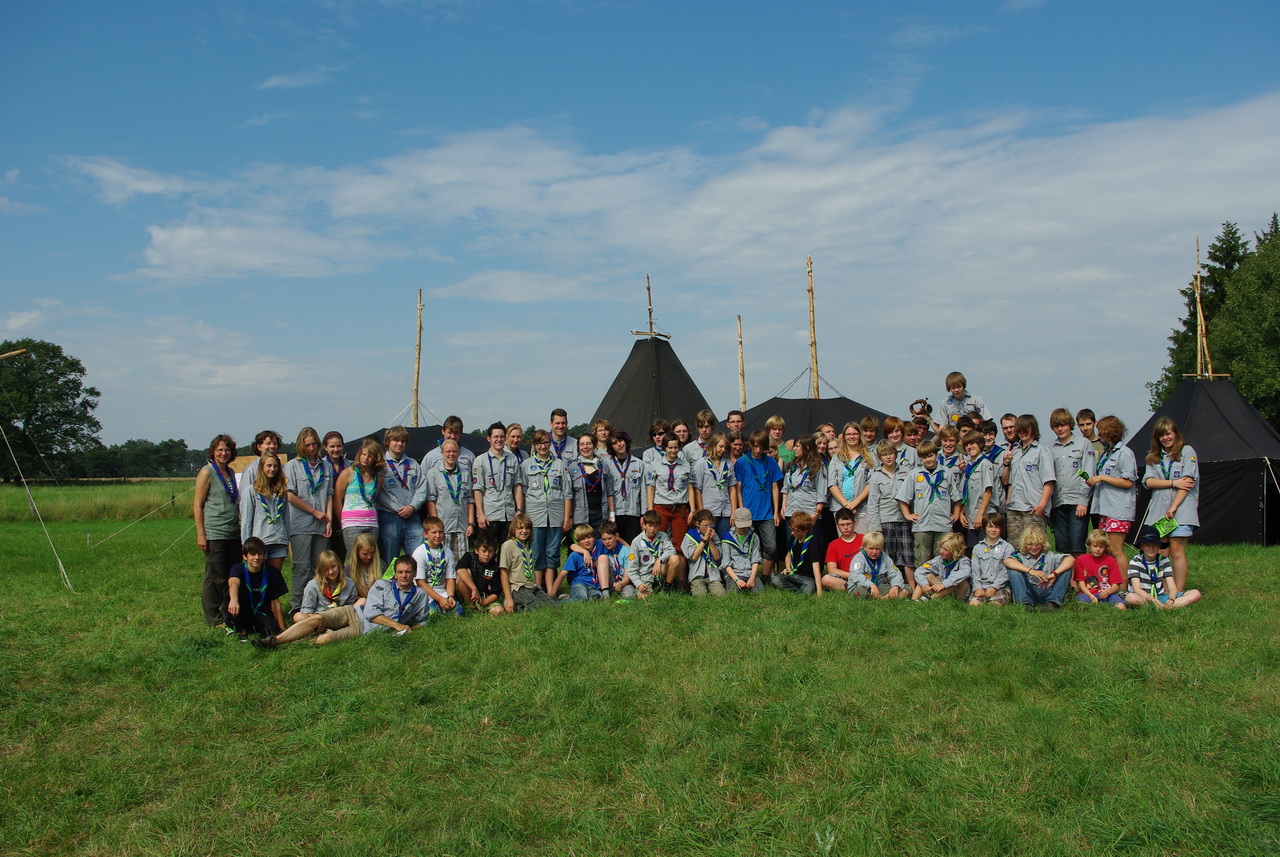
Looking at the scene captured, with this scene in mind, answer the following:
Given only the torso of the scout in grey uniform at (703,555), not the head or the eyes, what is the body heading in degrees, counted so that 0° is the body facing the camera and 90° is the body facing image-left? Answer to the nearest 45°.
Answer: approximately 0°

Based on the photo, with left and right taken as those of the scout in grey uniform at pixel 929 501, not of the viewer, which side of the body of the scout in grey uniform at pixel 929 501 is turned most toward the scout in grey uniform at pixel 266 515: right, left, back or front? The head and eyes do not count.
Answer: right

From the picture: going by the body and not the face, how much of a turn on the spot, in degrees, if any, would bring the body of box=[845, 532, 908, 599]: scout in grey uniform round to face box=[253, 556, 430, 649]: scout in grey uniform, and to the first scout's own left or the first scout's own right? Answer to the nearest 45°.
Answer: approximately 45° to the first scout's own right

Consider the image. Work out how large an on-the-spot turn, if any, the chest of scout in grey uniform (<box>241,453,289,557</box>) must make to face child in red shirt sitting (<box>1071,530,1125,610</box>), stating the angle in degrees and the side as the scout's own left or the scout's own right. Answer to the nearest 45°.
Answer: approximately 90° to the scout's own left

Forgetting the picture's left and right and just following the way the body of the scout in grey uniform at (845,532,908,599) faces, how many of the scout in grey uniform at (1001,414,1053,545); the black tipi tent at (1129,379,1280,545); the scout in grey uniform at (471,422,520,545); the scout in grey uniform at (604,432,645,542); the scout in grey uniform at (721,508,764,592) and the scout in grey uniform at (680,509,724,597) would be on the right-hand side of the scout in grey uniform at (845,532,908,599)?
4

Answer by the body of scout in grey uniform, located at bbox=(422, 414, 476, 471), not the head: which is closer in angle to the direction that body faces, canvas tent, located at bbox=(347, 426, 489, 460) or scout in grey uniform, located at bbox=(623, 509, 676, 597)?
the scout in grey uniform
